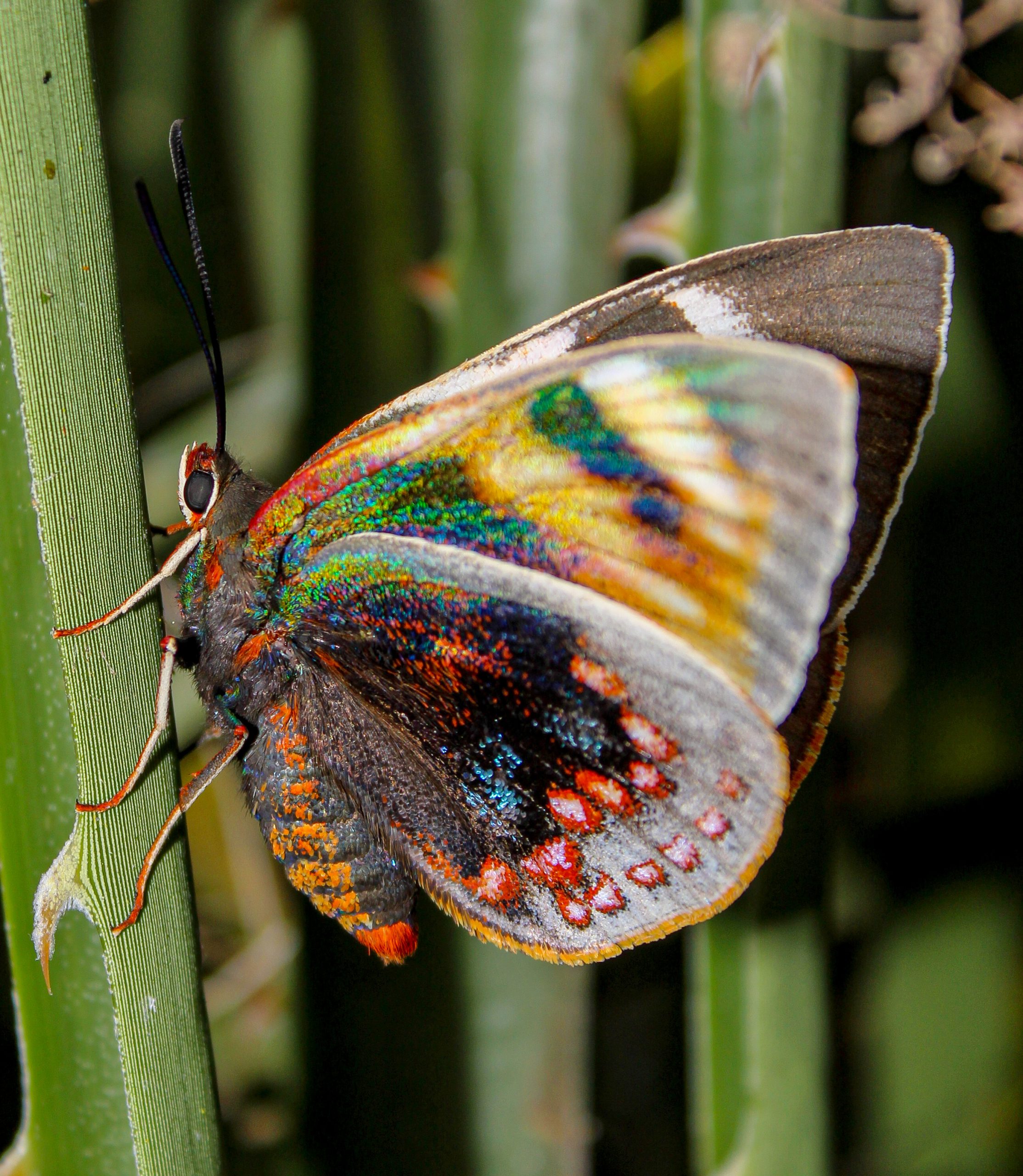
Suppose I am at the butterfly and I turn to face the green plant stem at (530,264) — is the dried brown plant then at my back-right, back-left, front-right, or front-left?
front-right

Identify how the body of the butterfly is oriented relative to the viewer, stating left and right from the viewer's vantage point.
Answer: facing to the left of the viewer

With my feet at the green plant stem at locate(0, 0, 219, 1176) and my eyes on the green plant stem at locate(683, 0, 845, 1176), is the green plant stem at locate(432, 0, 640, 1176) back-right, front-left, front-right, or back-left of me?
front-left
